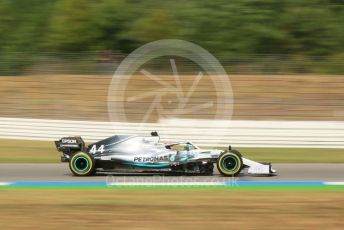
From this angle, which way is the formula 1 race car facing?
to the viewer's right
